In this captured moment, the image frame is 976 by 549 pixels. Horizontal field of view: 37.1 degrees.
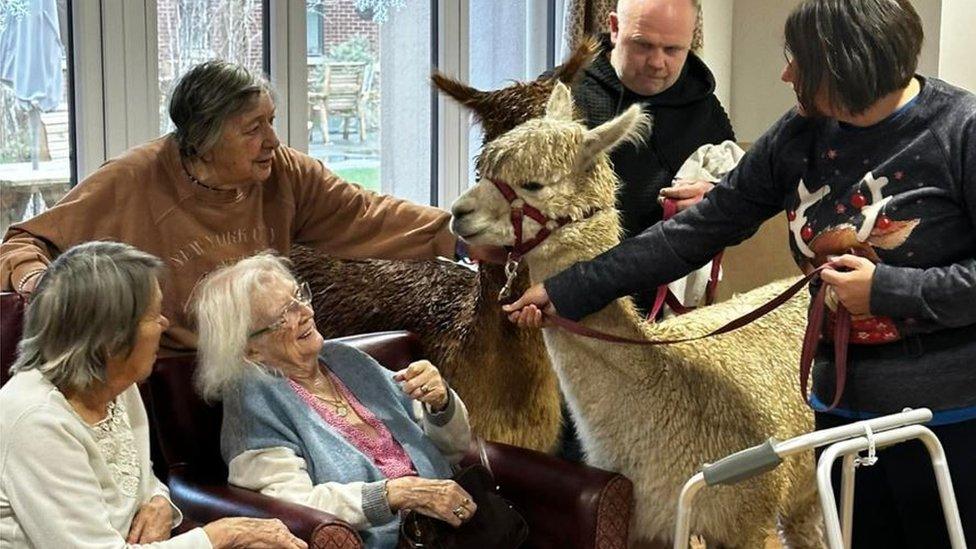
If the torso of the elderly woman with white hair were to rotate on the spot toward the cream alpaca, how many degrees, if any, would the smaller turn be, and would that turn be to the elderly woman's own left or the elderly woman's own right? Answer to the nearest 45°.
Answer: approximately 45° to the elderly woman's own left

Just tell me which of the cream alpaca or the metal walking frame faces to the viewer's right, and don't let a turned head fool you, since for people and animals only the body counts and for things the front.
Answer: the metal walking frame

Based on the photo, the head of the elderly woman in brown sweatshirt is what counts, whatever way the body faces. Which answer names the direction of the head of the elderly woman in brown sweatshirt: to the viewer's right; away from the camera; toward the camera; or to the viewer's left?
to the viewer's right

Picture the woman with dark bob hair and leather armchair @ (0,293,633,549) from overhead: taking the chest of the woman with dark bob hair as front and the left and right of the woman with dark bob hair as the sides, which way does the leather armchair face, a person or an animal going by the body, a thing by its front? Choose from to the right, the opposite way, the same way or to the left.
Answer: to the left

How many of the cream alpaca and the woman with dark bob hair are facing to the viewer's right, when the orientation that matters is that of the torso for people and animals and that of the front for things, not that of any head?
0

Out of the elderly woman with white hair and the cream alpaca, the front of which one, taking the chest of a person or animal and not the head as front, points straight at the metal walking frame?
the elderly woman with white hair

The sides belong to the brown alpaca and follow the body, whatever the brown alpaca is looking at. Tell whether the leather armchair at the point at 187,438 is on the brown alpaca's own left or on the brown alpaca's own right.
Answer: on the brown alpaca's own right

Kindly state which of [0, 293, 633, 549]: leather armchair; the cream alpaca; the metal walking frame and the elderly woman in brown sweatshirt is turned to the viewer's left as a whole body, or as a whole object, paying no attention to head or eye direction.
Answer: the cream alpaca

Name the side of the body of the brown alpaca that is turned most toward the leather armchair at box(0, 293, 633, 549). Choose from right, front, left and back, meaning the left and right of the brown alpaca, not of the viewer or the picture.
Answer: right

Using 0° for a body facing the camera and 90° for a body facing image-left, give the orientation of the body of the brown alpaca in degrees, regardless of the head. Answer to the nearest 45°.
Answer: approximately 315°

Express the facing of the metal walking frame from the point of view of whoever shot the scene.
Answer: facing to the right of the viewer

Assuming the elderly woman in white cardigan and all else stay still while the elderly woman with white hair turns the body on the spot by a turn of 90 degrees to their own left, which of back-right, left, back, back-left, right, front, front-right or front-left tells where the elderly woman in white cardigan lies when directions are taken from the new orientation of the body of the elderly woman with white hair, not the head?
back

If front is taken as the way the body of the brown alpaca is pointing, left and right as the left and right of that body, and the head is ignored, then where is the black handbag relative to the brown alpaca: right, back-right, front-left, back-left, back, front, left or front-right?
front-right

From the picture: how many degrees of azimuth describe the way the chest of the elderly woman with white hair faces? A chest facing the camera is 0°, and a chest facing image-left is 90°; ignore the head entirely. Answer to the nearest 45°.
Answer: approximately 315°

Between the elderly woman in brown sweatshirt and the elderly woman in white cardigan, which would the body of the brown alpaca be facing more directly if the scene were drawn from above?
the elderly woman in white cardigan

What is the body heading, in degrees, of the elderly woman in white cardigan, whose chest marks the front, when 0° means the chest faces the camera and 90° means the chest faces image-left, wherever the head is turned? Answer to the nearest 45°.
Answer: approximately 270°

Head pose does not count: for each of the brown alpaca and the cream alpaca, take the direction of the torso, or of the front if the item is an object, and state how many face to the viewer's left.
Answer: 1
